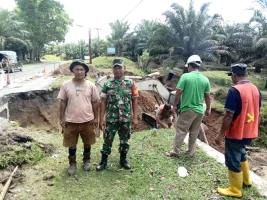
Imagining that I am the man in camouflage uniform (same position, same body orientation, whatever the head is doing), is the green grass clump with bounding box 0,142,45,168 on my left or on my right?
on my right

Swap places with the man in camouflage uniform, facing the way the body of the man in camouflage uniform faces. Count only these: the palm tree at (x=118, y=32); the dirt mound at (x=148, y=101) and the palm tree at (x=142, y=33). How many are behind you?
3

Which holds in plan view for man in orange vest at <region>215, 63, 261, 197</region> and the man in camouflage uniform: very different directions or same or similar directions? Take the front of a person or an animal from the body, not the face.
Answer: very different directions

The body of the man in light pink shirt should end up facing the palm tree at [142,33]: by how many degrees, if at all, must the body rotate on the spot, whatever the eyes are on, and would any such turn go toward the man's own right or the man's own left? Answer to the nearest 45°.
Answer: approximately 180°
